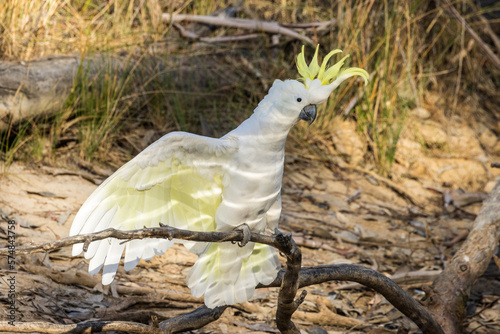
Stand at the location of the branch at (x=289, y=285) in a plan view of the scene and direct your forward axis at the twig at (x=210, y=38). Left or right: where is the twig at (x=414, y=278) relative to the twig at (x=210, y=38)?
right

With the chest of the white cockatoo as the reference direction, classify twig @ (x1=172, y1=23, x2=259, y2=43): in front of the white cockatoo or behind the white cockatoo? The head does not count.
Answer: behind

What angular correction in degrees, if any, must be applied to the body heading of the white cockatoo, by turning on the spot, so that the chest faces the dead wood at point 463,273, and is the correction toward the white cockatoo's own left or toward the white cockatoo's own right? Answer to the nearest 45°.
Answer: approximately 90° to the white cockatoo's own left

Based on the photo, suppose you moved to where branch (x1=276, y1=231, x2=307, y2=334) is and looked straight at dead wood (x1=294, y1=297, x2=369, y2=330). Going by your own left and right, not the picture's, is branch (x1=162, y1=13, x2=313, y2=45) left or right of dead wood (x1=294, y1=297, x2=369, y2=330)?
left

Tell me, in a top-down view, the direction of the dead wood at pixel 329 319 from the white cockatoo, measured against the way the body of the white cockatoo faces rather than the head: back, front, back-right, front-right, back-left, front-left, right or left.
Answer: left

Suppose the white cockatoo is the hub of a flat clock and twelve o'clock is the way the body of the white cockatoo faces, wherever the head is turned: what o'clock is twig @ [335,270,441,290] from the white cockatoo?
The twig is roughly at 9 o'clock from the white cockatoo.

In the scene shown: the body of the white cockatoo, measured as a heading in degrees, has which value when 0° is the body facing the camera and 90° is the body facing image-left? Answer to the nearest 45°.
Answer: approximately 315°

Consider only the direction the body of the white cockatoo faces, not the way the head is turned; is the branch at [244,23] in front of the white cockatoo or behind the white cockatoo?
behind
